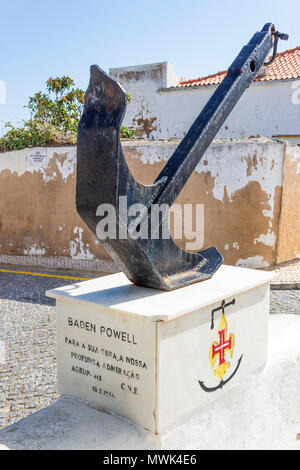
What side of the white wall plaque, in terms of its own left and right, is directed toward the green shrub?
back

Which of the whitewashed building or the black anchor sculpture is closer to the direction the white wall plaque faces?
the black anchor sculpture

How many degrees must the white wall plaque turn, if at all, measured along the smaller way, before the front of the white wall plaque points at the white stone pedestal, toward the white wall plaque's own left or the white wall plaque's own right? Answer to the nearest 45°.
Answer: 0° — it already faces it

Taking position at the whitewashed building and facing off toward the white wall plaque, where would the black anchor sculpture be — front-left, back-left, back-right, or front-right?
front-left

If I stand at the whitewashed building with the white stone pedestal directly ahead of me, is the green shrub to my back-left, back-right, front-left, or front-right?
front-right

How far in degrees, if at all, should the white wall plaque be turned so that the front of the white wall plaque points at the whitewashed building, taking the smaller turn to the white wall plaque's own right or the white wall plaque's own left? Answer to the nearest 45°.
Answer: approximately 135° to the white wall plaque's own left

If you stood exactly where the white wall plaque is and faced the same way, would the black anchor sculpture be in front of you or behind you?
in front

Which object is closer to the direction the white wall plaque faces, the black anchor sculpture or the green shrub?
the black anchor sculpture

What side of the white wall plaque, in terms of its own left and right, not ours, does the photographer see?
front
